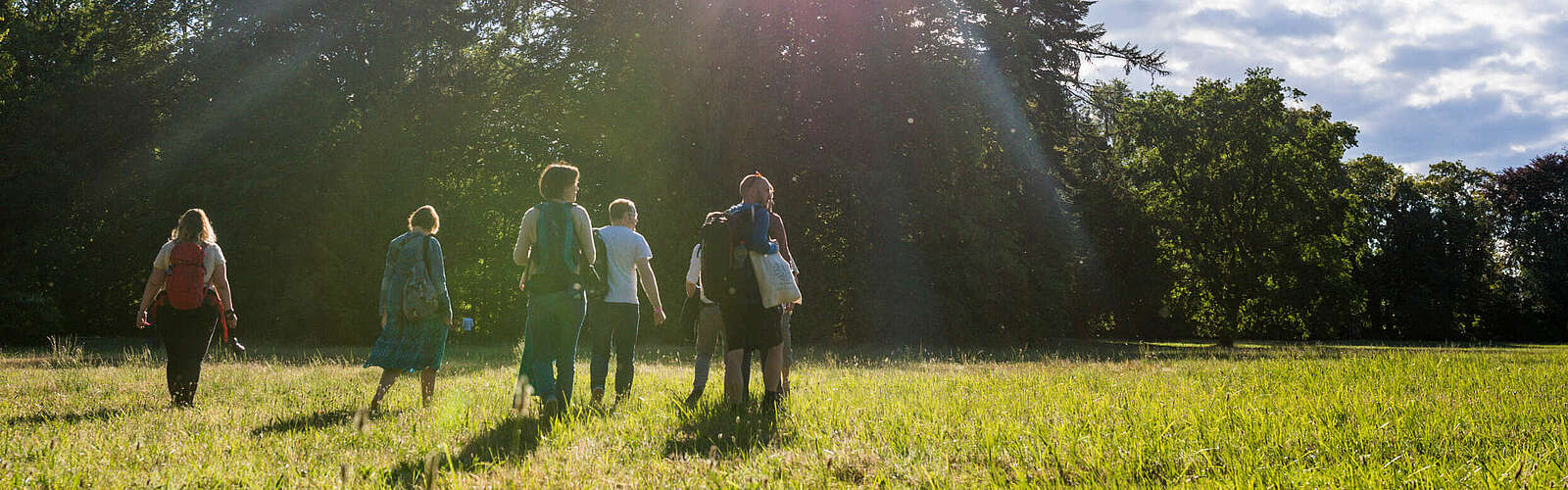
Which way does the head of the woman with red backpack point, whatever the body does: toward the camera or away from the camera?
away from the camera

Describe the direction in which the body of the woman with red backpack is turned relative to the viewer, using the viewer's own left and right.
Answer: facing away from the viewer

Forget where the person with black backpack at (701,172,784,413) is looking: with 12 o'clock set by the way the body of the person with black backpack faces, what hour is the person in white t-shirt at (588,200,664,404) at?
The person in white t-shirt is roughly at 9 o'clock from the person with black backpack.

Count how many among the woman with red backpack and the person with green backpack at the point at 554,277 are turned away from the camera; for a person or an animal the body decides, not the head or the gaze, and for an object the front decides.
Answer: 2

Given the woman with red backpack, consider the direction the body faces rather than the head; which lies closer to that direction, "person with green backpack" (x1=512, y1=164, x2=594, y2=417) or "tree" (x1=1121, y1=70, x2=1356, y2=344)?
the tree

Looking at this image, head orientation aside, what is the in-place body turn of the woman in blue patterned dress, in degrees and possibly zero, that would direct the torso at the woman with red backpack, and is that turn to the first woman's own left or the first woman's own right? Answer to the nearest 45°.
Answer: approximately 90° to the first woman's own left

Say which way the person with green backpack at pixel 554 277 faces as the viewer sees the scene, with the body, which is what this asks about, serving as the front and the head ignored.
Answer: away from the camera

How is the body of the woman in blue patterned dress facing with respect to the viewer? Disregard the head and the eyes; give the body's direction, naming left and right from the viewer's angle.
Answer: facing away from the viewer and to the right of the viewer

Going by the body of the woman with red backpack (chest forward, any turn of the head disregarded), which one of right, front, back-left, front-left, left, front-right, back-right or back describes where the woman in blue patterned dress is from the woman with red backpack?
back-right

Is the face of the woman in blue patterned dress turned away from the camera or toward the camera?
away from the camera

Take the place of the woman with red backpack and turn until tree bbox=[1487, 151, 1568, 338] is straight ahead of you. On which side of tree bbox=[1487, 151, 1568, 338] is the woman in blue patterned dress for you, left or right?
right

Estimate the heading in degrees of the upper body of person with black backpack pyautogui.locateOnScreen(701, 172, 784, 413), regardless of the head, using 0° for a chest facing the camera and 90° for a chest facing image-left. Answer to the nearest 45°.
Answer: approximately 225°

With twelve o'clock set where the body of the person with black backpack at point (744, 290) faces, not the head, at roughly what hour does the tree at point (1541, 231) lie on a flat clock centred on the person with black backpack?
The tree is roughly at 12 o'clock from the person with black backpack.

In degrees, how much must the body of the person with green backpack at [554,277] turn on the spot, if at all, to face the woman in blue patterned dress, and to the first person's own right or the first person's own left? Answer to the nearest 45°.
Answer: approximately 45° to the first person's own left
